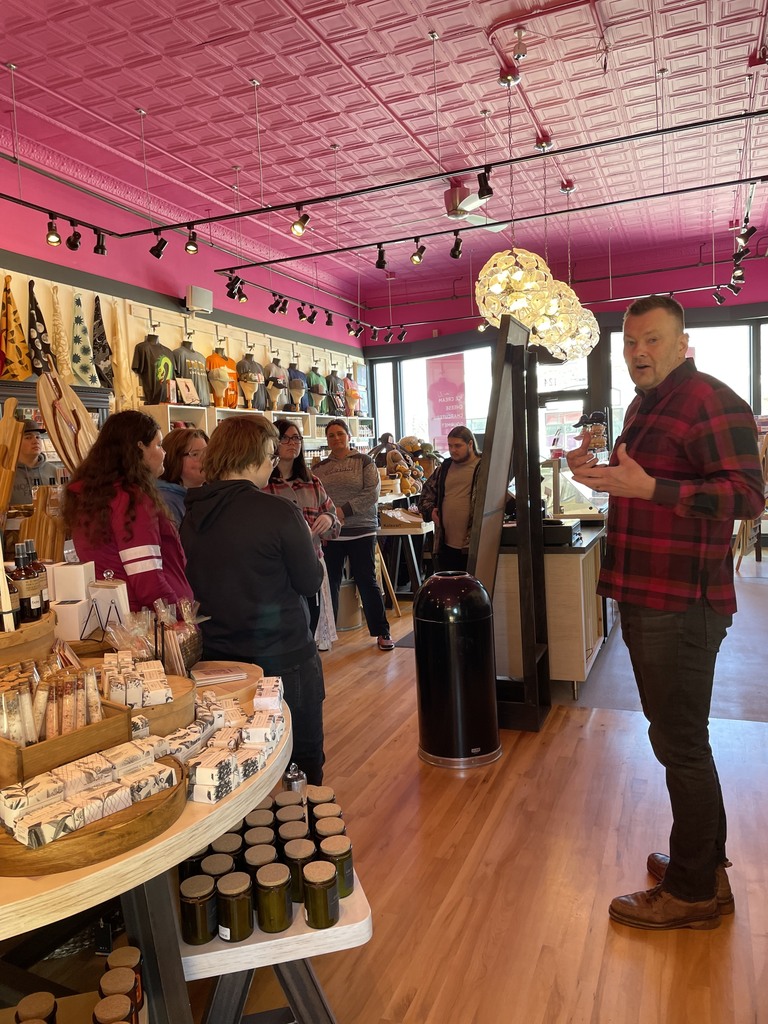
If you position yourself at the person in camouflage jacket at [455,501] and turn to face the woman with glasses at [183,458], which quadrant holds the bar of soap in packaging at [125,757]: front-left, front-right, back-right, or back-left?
front-left

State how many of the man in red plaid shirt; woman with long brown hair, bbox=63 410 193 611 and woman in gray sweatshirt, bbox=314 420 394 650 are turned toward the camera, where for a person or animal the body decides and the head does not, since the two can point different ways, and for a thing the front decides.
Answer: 1

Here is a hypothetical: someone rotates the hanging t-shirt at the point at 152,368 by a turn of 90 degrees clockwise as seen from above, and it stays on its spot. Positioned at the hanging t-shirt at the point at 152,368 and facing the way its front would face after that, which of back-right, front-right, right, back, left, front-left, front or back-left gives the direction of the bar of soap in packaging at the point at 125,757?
front-left

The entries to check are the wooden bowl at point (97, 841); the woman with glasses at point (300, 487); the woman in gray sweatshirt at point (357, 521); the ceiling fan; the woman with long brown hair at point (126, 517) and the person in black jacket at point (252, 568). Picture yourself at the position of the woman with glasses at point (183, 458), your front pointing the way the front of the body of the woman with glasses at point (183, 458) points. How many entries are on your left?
3

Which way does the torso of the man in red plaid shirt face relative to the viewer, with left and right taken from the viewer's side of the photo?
facing to the left of the viewer

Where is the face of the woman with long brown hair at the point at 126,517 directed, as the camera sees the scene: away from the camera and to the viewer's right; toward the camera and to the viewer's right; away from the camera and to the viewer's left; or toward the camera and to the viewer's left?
away from the camera and to the viewer's right

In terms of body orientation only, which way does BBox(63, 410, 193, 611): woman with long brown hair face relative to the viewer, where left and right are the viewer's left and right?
facing away from the viewer and to the right of the viewer

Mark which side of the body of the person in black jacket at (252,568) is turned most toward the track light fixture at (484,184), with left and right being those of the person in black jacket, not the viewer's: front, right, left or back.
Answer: front

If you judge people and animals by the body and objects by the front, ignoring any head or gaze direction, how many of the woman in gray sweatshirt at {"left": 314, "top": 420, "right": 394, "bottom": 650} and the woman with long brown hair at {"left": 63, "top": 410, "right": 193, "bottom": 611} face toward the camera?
1

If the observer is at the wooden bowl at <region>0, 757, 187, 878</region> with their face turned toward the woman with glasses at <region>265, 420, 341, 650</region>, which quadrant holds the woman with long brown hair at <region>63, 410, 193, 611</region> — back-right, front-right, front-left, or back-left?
front-left

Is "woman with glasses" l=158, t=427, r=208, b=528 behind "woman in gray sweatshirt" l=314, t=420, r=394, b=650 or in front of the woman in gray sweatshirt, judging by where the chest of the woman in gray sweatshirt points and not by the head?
in front

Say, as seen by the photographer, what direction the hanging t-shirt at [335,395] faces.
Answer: facing the viewer and to the right of the viewer

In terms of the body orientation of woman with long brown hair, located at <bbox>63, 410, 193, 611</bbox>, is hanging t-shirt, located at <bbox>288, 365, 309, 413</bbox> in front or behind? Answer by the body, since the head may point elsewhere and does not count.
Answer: in front

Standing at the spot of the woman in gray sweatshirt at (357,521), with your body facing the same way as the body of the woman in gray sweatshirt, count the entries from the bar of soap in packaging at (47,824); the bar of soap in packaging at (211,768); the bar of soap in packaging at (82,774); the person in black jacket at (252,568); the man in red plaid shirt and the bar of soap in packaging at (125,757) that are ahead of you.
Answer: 6
